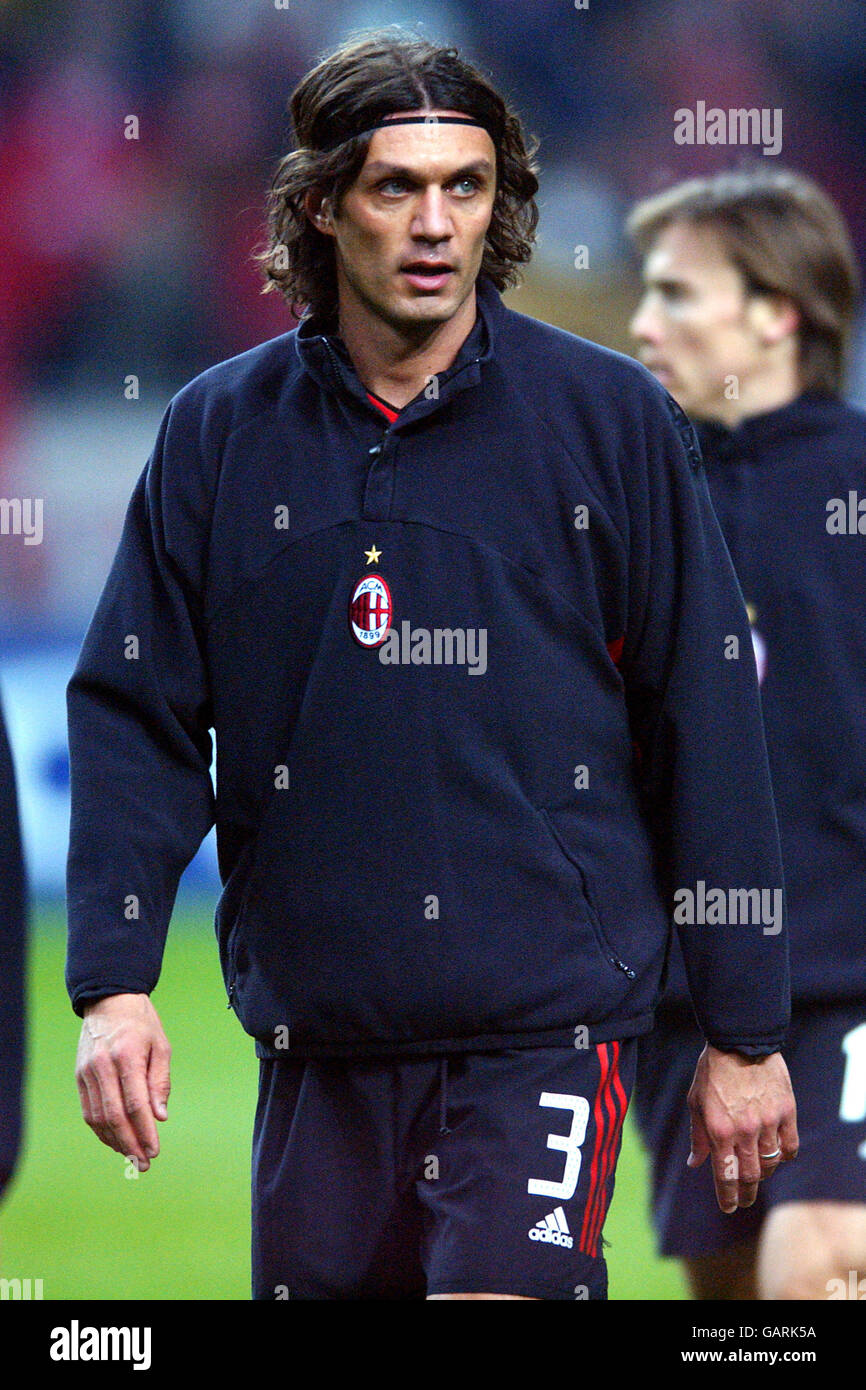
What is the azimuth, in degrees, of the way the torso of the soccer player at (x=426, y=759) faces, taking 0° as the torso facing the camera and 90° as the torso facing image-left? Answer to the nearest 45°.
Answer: approximately 0°

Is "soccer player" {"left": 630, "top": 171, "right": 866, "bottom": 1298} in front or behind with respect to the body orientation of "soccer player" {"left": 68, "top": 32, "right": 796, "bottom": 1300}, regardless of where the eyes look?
behind
